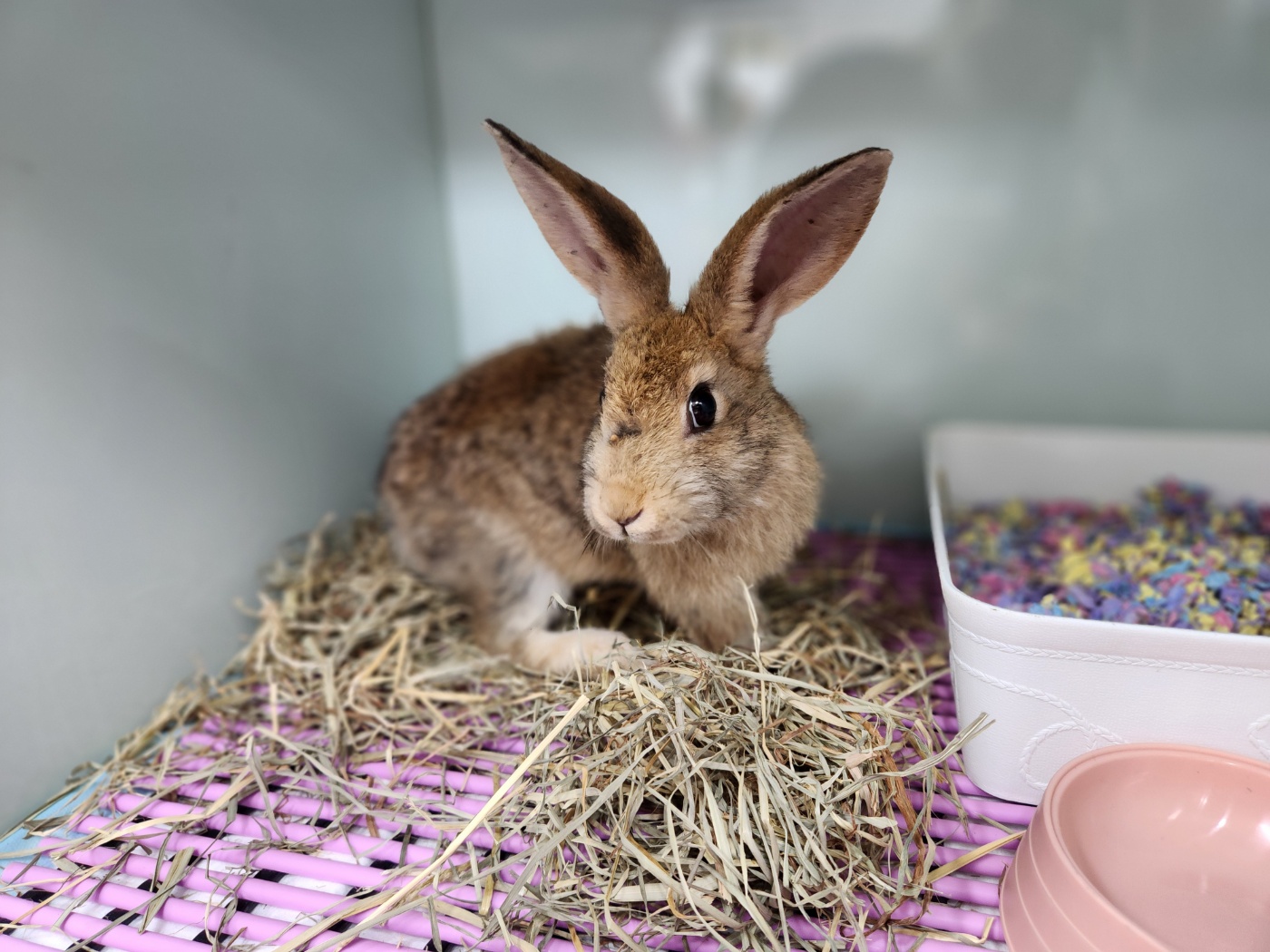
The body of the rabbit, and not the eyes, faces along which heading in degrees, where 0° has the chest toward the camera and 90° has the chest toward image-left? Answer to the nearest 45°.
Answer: approximately 315°

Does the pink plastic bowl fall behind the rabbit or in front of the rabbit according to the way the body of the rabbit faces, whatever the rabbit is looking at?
in front

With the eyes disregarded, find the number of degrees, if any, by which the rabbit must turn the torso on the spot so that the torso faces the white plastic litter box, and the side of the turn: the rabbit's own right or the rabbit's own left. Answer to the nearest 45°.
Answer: approximately 45° to the rabbit's own left
